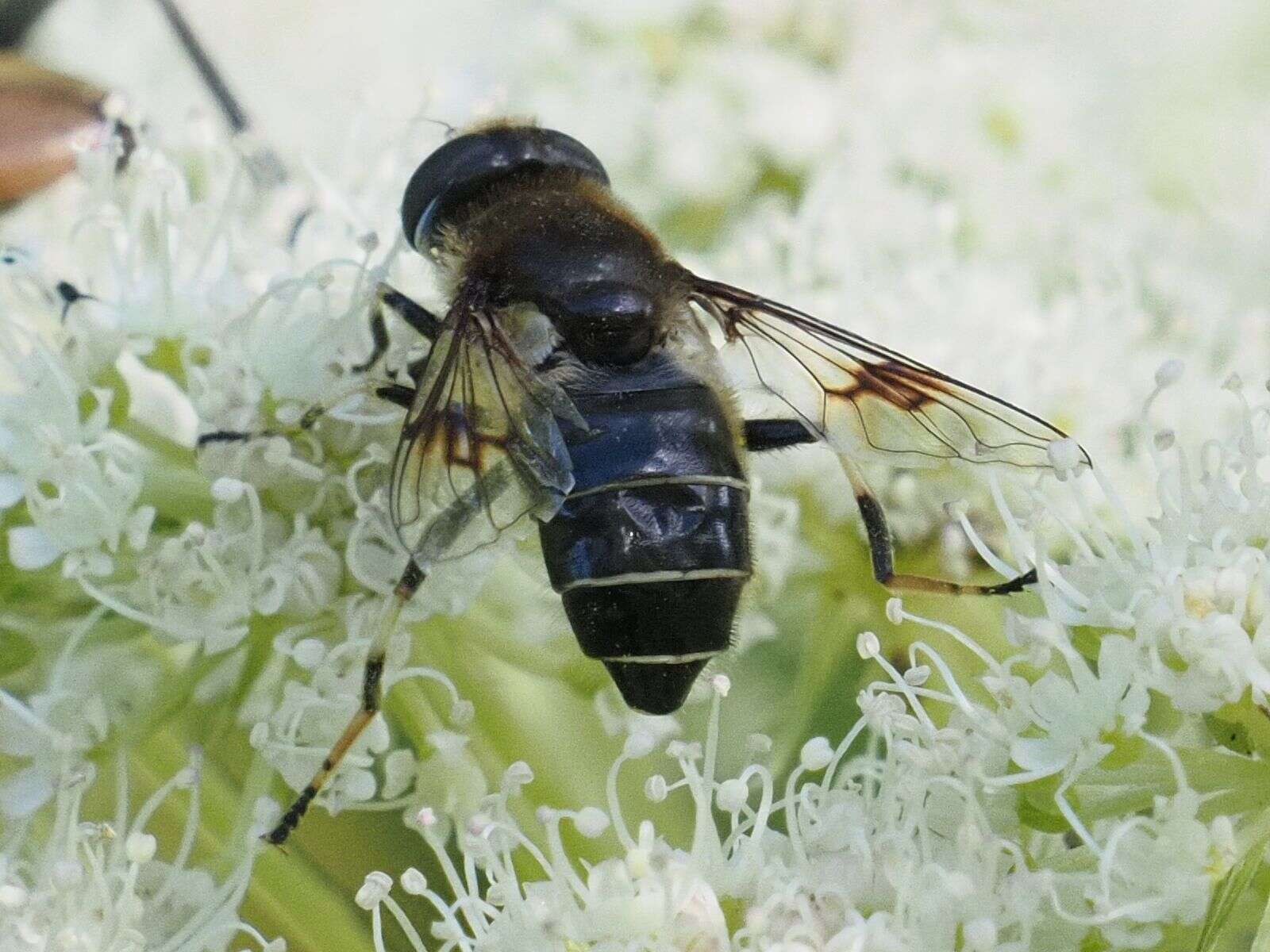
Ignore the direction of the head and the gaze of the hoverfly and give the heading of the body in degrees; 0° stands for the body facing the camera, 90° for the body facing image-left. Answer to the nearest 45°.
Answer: approximately 180°
